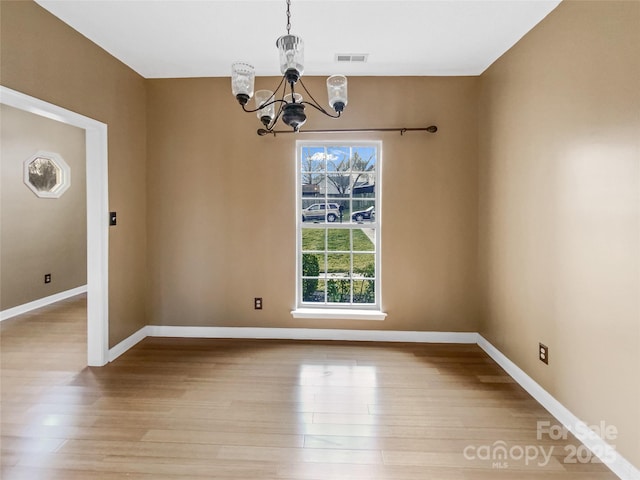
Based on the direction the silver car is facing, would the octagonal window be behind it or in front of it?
in front

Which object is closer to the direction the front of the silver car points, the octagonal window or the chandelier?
the octagonal window

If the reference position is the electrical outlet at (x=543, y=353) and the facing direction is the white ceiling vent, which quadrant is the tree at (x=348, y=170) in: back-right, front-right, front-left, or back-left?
front-right

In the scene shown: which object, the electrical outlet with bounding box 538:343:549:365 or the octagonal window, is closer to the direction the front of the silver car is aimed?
the octagonal window

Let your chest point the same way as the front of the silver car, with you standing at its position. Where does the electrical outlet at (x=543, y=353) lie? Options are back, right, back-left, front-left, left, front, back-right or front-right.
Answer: back-left

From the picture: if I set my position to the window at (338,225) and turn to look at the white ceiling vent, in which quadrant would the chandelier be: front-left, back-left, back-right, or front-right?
front-right

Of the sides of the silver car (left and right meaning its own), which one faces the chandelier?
left

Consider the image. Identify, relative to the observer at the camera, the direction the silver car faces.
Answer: facing to the left of the viewer
